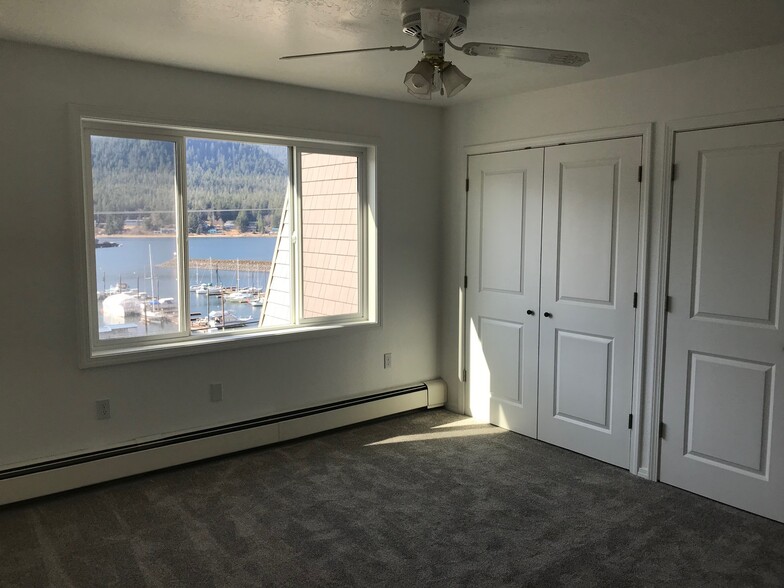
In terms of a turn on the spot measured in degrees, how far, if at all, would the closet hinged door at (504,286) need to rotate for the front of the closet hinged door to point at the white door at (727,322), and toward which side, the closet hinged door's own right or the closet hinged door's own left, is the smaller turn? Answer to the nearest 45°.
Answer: approximately 90° to the closet hinged door's own left

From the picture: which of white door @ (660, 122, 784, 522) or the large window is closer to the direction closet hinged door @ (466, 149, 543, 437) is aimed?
the large window

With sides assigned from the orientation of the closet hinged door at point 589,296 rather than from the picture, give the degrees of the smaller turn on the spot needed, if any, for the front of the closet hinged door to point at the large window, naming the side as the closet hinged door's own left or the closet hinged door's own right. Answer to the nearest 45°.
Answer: approximately 45° to the closet hinged door's own right

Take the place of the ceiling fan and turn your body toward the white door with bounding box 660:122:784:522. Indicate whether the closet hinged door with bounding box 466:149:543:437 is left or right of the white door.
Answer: left

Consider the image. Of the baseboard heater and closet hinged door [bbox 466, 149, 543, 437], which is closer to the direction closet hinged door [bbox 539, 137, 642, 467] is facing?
the baseboard heater

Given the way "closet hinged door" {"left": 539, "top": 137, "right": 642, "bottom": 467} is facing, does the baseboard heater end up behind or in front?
in front

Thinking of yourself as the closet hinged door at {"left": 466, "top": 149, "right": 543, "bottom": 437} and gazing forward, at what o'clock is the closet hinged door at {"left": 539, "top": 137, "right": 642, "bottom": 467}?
the closet hinged door at {"left": 539, "top": 137, "right": 642, "bottom": 467} is roughly at 9 o'clock from the closet hinged door at {"left": 466, "top": 149, "right": 543, "bottom": 437}.

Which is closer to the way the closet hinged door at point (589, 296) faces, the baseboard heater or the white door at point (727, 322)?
the baseboard heater

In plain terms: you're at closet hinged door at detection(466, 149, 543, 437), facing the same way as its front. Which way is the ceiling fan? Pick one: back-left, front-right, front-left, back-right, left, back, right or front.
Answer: front-left

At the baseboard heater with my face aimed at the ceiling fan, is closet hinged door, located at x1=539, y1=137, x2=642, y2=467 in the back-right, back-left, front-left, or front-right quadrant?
front-left

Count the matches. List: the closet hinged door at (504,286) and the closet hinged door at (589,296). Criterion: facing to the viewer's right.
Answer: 0

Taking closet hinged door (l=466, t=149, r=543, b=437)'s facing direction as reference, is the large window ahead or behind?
ahead

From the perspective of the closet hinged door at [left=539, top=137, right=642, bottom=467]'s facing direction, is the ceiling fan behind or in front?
in front

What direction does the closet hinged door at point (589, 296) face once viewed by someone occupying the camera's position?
facing the viewer and to the left of the viewer

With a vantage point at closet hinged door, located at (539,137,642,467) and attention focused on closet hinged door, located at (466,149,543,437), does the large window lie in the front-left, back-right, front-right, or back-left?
front-left

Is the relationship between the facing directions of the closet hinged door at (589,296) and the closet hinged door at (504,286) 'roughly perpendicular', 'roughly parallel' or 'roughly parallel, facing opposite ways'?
roughly parallel
